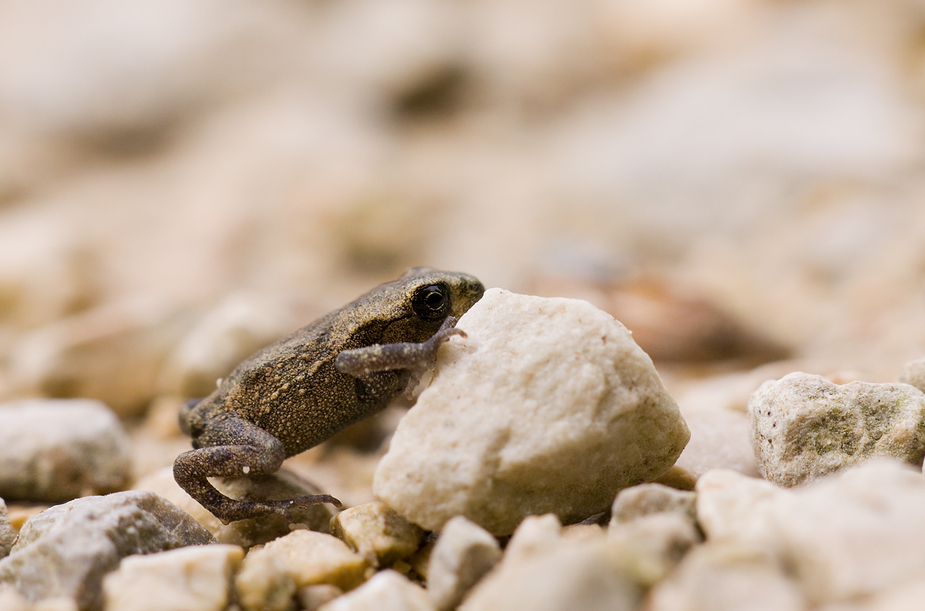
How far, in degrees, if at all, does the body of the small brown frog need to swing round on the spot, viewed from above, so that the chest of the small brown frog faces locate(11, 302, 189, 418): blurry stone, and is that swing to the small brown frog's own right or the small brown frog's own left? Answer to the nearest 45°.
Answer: approximately 135° to the small brown frog's own left

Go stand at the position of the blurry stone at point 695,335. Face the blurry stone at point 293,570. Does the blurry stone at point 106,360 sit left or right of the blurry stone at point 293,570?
right

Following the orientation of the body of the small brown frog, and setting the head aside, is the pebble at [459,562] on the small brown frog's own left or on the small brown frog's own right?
on the small brown frog's own right

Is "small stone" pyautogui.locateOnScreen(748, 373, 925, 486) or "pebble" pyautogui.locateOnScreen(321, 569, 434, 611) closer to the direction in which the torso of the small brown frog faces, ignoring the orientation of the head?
the small stone

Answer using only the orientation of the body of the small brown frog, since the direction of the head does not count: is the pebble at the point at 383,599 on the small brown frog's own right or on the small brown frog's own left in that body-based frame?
on the small brown frog's own right

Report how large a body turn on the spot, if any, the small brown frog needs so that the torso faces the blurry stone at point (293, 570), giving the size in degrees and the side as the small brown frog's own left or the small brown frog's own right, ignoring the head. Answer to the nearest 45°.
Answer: approximately 90° to the small brown frog's own right

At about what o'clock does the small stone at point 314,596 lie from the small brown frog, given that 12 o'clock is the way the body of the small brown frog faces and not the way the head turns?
The small stone is roughly at 3 o'clock from the small brown frog.

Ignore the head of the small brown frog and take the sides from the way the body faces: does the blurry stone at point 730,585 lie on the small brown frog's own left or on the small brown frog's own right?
on the small brown frog's own right

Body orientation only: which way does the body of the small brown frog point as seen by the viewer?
to the viewer's right
